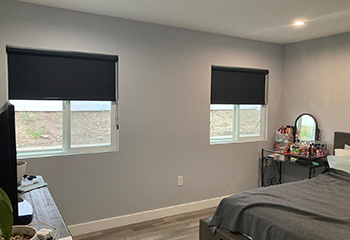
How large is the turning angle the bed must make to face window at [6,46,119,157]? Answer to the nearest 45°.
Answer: approximately 45° to its right

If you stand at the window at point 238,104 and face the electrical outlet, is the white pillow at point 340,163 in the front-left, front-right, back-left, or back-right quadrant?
back-left

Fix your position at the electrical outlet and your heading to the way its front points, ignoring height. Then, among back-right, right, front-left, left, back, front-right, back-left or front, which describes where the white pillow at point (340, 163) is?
front-left

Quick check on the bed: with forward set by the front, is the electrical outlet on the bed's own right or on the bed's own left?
on the bed's own right

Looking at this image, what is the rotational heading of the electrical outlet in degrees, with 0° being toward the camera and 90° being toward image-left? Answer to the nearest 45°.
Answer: approximately 315°

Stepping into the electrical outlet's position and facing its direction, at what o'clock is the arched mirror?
The arched mirror is roughly at 10 o'clock from the electrical outlet.

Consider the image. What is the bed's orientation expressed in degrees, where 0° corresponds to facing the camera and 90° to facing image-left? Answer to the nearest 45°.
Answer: approximately 45°

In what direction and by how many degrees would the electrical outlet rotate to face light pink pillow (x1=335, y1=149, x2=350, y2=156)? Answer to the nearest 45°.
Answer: approximately 45° to its left

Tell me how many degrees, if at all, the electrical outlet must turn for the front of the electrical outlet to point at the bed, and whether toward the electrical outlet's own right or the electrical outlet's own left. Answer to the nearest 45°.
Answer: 0° — it already faces it

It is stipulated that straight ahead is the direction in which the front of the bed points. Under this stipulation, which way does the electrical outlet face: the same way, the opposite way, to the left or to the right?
to the left

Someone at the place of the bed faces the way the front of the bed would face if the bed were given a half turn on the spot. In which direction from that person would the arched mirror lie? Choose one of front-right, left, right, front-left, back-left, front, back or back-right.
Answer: front-left
